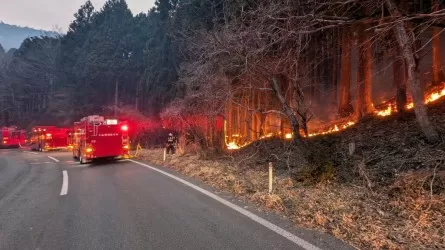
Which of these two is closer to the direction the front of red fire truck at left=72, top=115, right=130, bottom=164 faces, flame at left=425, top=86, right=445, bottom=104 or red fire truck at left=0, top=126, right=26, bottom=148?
the red fire truck

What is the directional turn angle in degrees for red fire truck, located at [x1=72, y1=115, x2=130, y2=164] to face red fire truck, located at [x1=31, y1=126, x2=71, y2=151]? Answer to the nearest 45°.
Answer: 0° — it already faces it

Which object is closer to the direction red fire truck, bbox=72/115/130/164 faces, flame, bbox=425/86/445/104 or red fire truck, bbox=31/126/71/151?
the red fire truck

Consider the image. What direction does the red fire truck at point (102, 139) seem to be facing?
away from the camera

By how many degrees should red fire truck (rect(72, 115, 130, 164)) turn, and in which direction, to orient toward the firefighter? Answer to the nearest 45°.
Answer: approximately 90° to its right

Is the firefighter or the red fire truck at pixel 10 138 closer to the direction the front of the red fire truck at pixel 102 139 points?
the red fire truck
